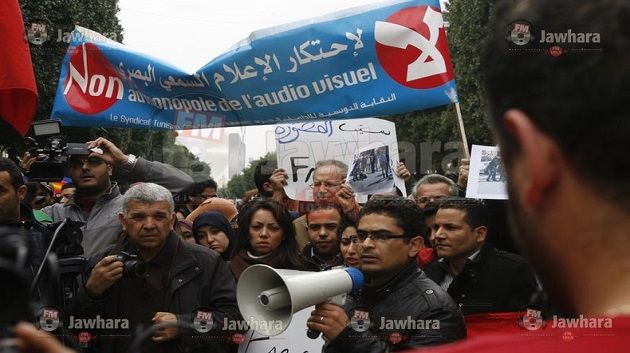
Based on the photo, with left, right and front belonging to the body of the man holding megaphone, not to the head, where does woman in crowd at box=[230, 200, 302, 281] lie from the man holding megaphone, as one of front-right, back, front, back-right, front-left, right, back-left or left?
right

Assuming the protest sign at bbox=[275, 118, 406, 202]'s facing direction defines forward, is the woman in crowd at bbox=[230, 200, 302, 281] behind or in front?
in front

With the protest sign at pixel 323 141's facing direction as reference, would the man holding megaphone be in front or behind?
in front

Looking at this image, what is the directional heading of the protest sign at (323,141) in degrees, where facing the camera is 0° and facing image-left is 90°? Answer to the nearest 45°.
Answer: approximately 0°

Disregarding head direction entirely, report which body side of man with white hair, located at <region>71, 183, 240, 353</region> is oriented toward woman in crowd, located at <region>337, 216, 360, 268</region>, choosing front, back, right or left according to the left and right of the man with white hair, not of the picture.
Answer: left
